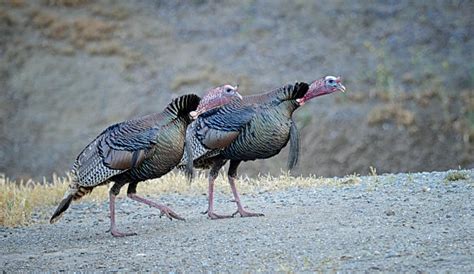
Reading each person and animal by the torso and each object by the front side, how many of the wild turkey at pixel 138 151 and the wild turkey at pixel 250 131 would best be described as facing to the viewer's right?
2

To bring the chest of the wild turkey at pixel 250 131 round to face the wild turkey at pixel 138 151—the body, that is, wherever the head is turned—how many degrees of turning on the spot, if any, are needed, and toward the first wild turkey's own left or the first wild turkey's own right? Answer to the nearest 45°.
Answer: approximately 180°

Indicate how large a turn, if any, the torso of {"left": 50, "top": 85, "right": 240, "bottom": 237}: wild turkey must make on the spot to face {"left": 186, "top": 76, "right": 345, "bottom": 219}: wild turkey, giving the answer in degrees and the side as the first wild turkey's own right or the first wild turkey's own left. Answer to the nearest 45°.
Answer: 0° — it already faces it

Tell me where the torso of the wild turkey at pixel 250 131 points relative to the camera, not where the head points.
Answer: to the viewer's right

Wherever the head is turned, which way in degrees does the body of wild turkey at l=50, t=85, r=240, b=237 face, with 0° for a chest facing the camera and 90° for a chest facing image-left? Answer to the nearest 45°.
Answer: approximately 270°
